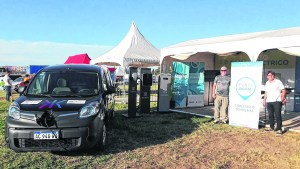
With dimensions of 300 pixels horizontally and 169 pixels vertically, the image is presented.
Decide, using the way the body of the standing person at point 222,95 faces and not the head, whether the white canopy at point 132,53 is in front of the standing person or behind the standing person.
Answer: behind

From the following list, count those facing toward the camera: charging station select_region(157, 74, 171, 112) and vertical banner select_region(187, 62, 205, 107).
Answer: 2

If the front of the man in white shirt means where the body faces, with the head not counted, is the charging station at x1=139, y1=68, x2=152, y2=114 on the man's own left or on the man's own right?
on the man's own right

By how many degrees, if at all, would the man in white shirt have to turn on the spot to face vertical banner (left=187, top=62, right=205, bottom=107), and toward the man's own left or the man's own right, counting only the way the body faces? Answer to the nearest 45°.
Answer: approximately 90° to the man's own right
